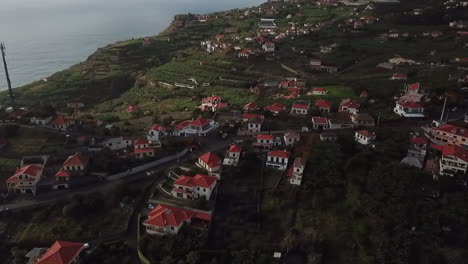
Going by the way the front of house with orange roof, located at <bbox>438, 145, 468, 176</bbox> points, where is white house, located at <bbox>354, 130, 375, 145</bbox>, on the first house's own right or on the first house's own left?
on the first house's own right

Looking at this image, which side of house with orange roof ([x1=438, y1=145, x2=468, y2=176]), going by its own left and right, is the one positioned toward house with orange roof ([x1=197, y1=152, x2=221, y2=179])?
right

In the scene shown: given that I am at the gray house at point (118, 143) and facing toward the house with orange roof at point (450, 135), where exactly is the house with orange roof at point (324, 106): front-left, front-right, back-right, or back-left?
front-left

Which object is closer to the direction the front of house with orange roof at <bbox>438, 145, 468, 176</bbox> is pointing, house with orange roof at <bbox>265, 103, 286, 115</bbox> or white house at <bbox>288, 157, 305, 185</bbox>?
the white house

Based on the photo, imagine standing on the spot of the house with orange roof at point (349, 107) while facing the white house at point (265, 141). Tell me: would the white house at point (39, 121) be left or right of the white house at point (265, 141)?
right

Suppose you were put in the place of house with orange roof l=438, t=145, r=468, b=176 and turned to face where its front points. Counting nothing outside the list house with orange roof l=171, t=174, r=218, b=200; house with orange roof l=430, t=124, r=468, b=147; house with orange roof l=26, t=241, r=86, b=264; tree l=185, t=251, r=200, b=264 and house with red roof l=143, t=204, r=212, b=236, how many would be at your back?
1

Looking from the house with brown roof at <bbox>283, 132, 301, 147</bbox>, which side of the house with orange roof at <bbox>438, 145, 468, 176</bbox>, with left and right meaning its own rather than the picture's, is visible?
right

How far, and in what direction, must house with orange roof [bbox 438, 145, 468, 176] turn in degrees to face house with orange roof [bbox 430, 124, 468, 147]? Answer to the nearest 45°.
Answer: approximately 180°

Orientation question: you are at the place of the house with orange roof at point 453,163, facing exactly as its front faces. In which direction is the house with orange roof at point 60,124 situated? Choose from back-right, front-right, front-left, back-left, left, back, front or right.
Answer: right

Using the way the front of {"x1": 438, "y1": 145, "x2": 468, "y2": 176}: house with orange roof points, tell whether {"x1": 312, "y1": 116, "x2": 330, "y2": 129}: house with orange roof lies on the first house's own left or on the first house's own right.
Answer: on the first house's own right

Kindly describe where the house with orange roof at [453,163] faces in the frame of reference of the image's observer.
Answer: facing the viewer

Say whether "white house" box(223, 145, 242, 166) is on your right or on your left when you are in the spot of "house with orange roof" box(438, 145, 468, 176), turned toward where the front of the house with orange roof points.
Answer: on your right

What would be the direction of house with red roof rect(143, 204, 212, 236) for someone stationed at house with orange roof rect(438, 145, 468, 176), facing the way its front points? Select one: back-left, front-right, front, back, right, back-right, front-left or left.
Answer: front-right
